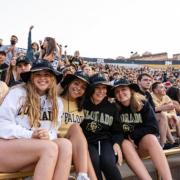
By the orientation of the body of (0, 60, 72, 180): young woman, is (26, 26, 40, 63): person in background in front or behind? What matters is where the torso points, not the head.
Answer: behind

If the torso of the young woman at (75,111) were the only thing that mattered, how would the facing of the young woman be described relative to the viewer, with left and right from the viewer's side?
facing the viewer and to the right of the viewer

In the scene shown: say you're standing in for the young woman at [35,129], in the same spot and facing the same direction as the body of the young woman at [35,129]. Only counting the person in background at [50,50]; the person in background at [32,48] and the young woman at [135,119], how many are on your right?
0

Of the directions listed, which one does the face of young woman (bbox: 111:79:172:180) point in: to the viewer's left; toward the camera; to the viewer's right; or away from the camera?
toward the camera

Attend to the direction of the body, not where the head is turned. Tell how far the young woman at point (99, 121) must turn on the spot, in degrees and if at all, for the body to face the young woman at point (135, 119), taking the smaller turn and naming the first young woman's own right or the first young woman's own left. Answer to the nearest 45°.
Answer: approximately 135° to the first young woman's own left

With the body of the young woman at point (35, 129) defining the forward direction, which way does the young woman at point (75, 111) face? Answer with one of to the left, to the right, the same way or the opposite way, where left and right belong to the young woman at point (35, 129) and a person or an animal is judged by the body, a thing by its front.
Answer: the same way

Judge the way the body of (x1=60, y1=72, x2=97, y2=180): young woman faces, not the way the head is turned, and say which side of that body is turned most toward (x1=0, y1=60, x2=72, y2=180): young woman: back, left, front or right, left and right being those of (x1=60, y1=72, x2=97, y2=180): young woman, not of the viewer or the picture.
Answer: right

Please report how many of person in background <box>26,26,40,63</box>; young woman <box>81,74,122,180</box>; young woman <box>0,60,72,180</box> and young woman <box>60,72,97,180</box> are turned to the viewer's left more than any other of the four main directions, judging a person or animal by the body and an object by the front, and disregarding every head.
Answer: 0

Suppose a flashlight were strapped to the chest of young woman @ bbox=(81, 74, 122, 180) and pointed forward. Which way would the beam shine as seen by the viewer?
toward the camera

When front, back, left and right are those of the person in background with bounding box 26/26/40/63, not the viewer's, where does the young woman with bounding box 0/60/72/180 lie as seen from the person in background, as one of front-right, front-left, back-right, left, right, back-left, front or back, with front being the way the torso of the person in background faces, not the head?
front-right

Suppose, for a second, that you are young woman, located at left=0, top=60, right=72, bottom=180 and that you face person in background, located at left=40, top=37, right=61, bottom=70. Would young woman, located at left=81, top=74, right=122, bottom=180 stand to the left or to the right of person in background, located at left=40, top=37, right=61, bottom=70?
right
